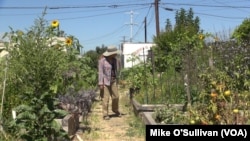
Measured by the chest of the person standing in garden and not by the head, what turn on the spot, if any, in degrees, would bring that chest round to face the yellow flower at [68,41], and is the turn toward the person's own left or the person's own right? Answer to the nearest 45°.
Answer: approximately 90° to the person's own right

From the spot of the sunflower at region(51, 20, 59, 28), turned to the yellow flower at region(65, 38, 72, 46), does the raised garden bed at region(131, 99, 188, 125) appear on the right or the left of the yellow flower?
right

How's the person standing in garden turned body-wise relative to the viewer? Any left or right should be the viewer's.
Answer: facing the viewer and to the right of the viewer

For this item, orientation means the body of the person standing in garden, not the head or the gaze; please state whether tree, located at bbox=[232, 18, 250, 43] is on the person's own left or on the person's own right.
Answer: on the person's own left
